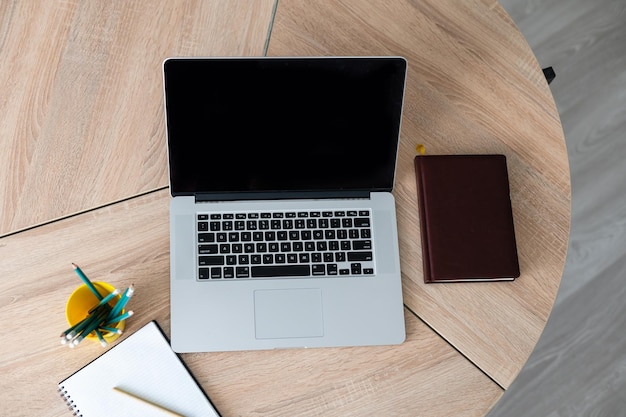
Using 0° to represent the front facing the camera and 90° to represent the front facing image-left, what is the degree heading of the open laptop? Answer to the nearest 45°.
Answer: approximately 0°
